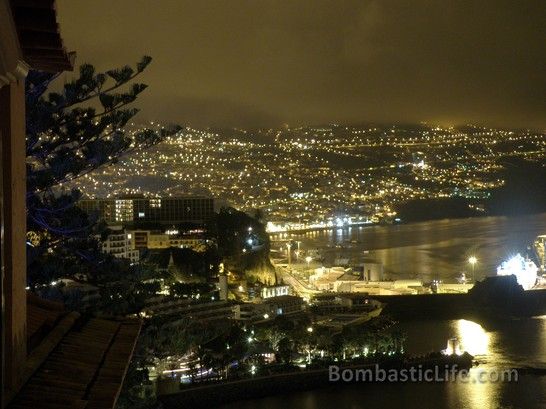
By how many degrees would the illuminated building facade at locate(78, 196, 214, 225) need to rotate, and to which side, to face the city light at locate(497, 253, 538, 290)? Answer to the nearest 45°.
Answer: approximately 45° to its left

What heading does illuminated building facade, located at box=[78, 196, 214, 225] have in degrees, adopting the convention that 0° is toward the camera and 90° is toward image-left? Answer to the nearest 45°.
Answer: approximately 0°
